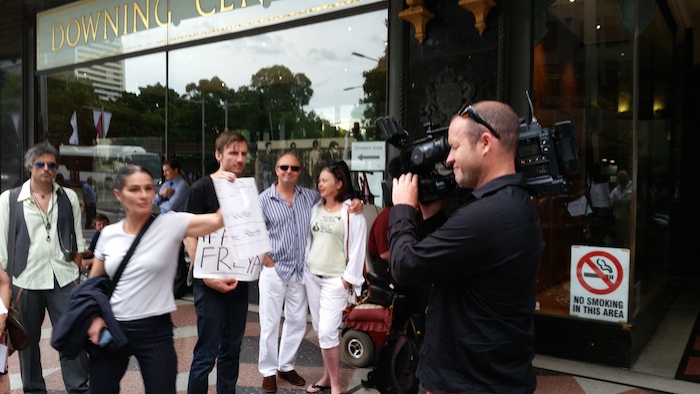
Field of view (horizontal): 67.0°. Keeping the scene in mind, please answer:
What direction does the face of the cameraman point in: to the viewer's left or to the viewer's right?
to the viewer's left

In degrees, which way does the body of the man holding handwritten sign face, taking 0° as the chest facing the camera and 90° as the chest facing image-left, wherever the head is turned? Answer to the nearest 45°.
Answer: approximately 315°

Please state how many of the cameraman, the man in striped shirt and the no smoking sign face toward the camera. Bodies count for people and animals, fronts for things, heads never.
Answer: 2

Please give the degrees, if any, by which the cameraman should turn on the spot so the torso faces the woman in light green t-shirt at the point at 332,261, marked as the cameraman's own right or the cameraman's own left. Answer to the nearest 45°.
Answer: approximately 45° to the cameraman's own right

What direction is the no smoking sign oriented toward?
toward the camera

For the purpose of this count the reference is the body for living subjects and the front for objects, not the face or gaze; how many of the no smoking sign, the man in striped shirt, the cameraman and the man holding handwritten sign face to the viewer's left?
1

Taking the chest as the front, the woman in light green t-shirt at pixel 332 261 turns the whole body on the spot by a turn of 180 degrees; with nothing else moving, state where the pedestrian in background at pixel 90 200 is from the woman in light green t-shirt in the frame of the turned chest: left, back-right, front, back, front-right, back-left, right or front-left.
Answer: left

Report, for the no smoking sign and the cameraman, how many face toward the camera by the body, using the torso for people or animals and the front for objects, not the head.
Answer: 1

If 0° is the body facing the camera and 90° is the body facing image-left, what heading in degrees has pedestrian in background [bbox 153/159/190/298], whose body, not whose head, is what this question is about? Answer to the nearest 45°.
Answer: approximately 45°

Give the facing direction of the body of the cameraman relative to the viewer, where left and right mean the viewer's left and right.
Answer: facing to the left of the viewer

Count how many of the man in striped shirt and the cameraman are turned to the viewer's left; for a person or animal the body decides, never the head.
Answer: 1
